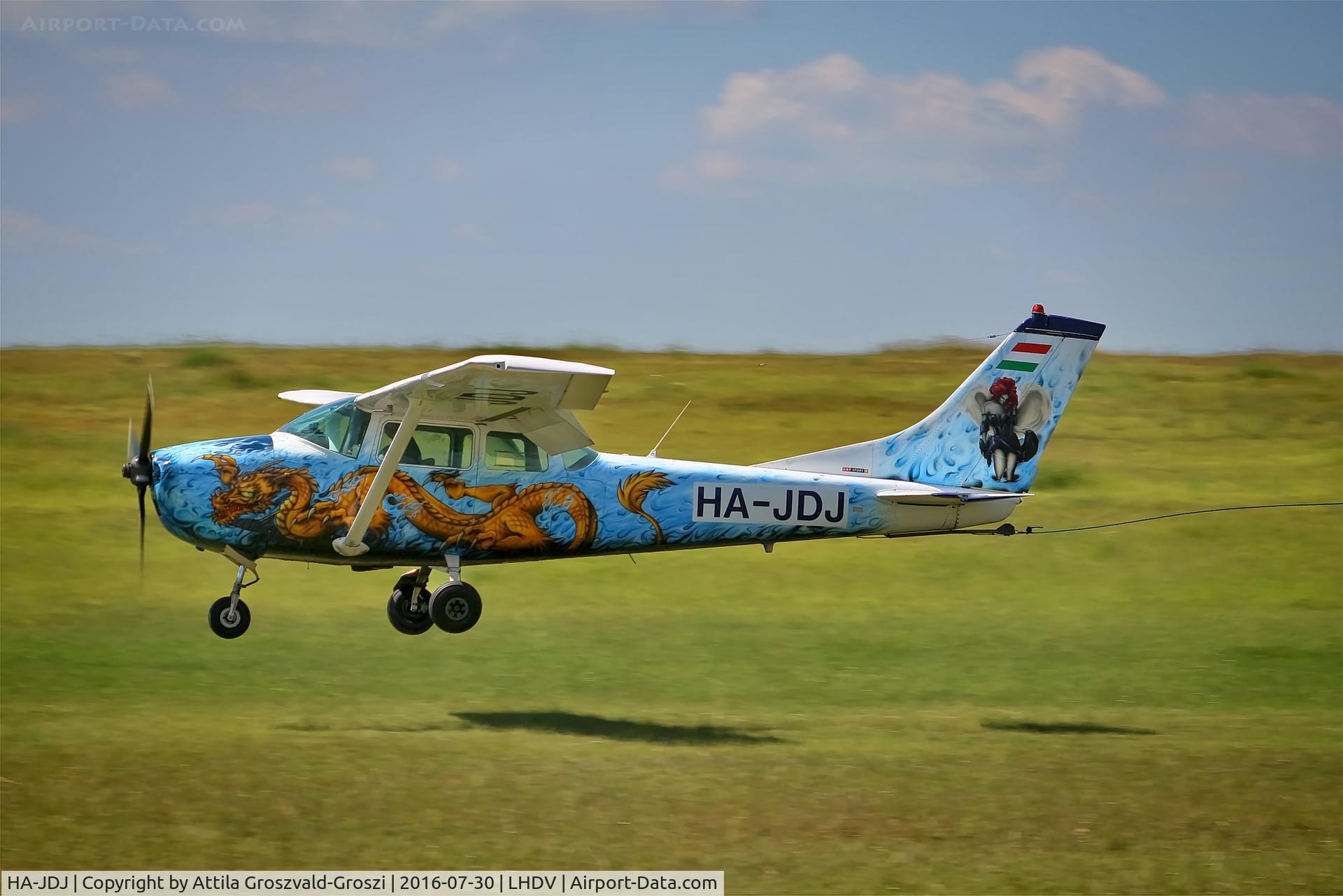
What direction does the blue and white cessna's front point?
to the viewer's left
